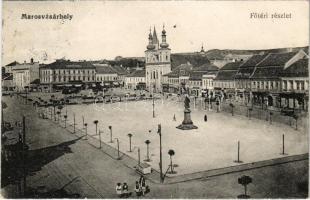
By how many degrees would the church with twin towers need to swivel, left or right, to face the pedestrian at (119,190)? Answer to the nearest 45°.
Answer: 0° — it already faces them

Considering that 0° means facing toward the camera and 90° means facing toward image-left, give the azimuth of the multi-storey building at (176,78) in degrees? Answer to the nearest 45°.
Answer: approximately 45°

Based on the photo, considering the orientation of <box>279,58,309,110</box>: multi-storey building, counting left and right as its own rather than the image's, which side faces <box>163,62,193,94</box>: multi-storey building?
right

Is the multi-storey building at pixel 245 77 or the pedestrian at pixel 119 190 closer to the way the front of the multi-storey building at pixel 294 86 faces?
the pedestrian

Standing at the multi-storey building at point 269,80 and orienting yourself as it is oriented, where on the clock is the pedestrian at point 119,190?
The pedestrian is roughly at 11 o'clock from the multi-storey building.

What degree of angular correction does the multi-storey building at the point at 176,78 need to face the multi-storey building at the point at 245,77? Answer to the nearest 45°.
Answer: approximately 45° to its left

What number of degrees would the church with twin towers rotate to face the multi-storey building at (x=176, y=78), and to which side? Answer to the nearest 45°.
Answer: approximately 135° to its left
